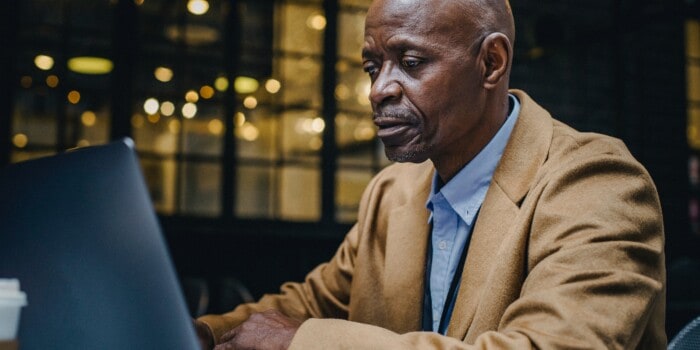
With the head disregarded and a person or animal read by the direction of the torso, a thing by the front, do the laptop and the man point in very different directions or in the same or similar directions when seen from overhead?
very different directions

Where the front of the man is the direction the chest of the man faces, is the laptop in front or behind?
in front

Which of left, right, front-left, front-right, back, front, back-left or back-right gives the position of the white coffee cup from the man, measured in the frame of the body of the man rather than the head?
front

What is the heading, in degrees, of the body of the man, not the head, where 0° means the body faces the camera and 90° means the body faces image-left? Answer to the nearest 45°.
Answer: approximately 45°

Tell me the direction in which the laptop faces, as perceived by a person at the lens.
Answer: facing away from the viewer and to the right of the viewer

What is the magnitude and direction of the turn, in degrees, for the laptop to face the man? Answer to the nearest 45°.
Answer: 0° — it already faces them
